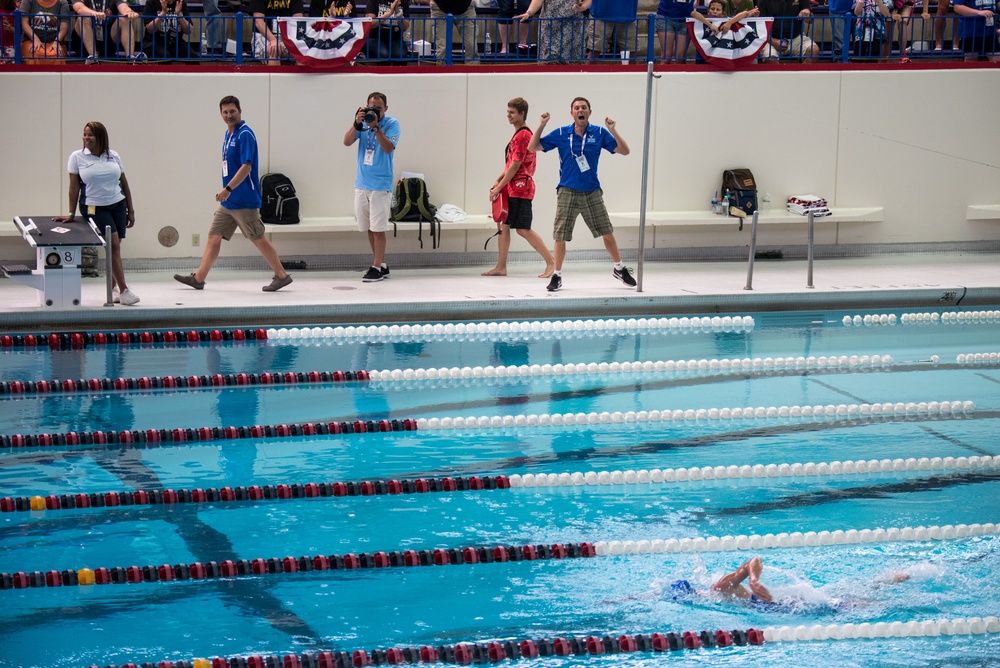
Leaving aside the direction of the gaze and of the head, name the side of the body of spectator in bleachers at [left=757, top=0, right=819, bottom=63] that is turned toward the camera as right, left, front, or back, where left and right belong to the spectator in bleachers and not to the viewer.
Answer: front

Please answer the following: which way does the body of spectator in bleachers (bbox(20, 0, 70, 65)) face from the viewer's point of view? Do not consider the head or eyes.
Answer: toward the camera

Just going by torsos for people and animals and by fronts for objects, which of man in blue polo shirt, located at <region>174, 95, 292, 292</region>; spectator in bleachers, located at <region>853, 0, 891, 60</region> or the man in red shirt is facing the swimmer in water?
the spectator in bleachers

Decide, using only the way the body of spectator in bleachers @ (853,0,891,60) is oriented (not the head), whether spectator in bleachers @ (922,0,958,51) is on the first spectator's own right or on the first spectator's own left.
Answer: on the first spectator's own left

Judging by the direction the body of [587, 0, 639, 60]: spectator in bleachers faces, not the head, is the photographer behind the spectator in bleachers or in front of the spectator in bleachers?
in front

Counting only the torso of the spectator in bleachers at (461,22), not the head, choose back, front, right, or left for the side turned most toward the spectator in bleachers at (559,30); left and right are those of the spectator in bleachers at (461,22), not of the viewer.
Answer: left

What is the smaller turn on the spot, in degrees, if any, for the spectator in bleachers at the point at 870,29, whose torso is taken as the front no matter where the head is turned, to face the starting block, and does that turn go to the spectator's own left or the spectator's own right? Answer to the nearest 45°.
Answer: approximately 45° to the spectator's own right

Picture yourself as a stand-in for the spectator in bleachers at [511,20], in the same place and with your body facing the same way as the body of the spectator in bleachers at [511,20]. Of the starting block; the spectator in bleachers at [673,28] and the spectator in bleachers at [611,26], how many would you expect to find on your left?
2

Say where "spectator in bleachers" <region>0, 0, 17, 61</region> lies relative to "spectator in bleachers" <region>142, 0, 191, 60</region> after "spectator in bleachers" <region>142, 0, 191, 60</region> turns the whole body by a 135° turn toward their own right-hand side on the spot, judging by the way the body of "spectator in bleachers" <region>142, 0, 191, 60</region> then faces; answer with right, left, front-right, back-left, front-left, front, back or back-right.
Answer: front-left

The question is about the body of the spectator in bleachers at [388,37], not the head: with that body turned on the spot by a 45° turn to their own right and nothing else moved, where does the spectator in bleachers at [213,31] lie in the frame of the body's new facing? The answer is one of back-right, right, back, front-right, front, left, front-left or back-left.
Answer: front-right

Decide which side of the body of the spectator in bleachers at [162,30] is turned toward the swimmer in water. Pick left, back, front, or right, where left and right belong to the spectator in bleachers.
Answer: front

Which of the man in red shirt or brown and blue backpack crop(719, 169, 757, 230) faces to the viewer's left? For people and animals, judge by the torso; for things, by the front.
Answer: the man in red shirt

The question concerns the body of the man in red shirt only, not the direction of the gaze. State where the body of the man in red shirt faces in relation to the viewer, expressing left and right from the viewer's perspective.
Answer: facing to the left of the viewer

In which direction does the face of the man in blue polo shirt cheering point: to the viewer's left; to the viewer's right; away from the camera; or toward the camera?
toward the camera

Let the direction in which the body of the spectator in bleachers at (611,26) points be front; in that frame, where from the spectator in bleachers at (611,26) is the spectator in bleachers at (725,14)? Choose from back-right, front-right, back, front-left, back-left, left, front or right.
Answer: left

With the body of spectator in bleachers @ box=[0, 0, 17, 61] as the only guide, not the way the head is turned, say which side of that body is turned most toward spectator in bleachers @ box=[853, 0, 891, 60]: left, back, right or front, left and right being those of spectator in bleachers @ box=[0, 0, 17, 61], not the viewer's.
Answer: left

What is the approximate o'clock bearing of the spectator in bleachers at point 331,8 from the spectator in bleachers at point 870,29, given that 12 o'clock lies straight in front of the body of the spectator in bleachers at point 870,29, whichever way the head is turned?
the spectator in bleachers at point 331,8 is roughly at 2 o'clock from the spectator in bleachers at point 870,29.
